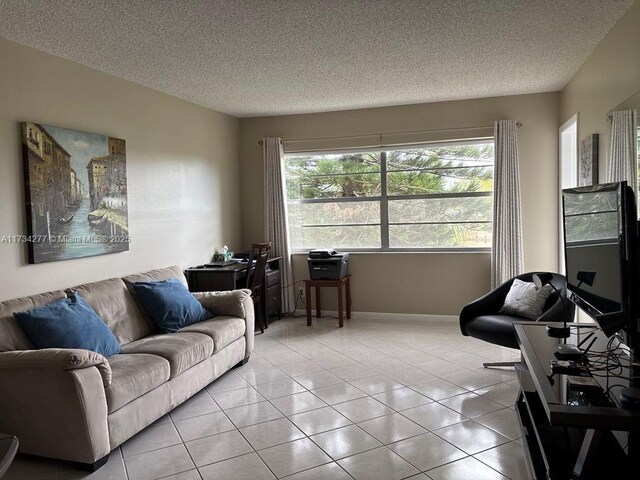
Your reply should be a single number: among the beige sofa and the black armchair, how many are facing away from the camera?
0

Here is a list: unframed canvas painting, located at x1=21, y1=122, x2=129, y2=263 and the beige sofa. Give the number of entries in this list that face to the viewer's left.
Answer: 0

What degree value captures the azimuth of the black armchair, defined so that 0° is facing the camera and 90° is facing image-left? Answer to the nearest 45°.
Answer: approximately 45°

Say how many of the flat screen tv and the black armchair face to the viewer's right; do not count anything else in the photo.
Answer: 0

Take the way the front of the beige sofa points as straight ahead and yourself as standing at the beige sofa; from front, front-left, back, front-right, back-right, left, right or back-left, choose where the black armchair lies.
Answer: front-left

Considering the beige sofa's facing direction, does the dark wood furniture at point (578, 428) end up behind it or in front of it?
in front

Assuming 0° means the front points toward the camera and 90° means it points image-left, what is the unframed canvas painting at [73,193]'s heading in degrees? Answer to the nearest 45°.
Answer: approximately 315°

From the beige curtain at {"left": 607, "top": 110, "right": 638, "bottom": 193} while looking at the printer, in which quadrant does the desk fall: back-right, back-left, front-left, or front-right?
front-left

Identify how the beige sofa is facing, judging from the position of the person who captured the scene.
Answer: facing the viewer and to the right of the viewer

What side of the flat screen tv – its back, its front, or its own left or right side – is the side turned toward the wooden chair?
right

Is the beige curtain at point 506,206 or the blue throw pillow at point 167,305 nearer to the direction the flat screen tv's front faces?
the blue throw pillow

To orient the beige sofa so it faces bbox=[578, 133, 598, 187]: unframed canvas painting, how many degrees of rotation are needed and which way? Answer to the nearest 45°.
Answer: approximately 45° to its left

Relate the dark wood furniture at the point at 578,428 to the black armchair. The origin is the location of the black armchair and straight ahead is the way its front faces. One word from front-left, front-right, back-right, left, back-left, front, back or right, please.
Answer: front-left

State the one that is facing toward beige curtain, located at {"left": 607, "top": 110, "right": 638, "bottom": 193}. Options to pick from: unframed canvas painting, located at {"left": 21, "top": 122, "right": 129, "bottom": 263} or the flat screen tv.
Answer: the unframed canvas painting

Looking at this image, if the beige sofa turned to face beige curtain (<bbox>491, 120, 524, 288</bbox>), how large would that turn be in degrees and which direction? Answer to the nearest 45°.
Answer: approximately 45° to its left

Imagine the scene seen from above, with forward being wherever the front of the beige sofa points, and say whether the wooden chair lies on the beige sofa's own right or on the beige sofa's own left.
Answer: on the beige sofa's own left

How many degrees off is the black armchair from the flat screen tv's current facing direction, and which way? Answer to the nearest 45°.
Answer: approximately 90° to its right
